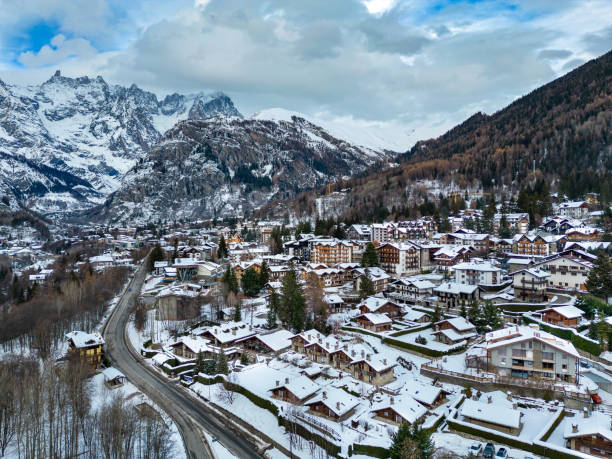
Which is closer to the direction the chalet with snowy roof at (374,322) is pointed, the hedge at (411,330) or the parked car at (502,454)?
the parked car

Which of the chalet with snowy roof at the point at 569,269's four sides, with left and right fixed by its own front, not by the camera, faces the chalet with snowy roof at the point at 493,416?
front

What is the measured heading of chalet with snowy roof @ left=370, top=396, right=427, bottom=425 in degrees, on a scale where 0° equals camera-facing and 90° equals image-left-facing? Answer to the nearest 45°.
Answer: approximately 45°

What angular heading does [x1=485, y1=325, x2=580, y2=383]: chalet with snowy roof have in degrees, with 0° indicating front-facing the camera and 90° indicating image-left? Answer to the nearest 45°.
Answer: approximately 0°

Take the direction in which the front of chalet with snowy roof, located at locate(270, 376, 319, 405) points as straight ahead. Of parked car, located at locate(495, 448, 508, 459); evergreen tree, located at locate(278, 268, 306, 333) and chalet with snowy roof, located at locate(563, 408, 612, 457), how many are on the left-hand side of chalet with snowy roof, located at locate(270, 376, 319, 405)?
2

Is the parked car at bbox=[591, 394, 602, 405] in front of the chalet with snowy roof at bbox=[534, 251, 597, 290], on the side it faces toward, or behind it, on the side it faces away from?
in front

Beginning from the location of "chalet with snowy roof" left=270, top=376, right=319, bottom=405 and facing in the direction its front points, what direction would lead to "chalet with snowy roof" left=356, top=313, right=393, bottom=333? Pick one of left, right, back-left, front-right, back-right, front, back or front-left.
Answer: back

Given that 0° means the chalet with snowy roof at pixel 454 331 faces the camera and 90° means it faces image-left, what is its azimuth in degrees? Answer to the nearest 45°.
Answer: approximately 45°

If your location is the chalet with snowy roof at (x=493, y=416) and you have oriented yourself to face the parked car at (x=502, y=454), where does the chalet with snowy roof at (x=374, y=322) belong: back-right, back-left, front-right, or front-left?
back-right
